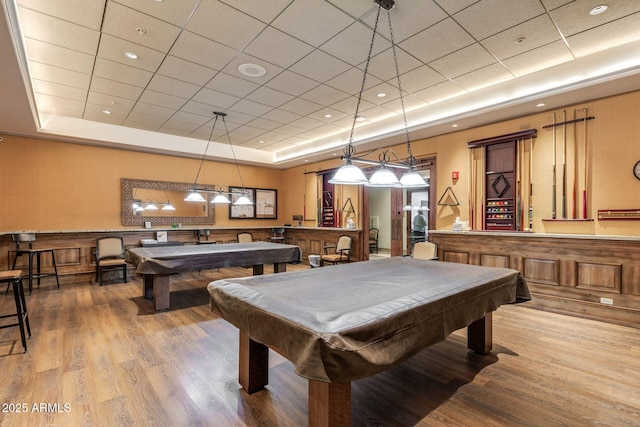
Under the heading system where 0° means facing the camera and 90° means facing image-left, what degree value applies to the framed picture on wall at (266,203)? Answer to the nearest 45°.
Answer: approximately 315°

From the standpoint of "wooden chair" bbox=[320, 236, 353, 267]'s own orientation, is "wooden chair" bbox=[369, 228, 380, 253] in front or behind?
behind

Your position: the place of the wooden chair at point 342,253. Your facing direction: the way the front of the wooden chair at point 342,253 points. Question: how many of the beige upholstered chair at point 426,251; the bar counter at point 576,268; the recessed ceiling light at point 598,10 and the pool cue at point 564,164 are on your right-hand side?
0

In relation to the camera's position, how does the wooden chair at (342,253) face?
facing the viewer and to the left of the viewer

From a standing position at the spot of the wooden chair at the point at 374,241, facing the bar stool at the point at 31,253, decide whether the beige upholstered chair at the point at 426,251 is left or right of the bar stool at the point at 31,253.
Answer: left

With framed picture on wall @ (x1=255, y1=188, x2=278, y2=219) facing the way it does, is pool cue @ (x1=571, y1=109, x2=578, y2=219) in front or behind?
in front

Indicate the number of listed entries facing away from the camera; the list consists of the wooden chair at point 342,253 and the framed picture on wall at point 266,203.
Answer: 0

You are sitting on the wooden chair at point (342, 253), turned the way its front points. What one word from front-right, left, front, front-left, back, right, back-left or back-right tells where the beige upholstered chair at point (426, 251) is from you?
left

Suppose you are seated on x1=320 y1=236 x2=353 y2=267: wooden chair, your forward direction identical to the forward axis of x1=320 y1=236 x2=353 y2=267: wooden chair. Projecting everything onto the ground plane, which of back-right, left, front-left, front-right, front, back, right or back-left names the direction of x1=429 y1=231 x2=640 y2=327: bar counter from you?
left

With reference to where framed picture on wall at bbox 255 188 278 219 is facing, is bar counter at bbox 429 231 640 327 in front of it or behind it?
in front

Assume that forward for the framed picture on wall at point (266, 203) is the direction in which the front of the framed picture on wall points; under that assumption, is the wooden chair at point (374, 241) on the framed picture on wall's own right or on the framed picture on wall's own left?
on the framed picture on wall's own left

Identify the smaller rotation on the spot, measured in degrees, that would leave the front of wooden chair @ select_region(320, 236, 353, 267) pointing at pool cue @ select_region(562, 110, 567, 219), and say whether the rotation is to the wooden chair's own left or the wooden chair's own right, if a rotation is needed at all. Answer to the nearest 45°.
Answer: approximately 90° to the wooden chair's own left

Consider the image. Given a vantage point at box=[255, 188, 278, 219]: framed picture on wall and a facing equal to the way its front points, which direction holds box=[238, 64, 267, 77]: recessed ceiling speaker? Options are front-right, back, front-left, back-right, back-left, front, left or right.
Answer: front-right
